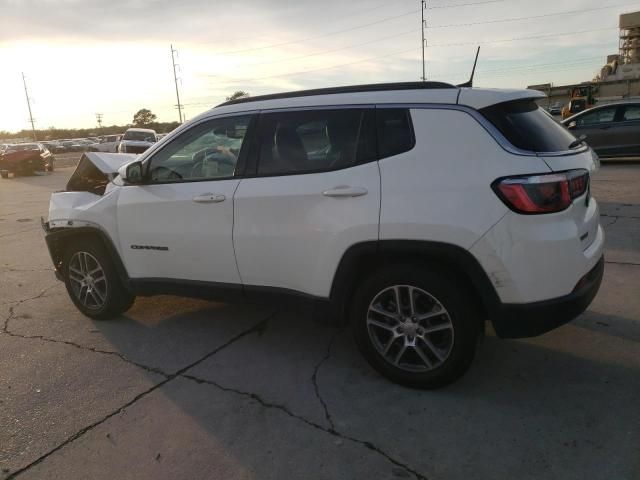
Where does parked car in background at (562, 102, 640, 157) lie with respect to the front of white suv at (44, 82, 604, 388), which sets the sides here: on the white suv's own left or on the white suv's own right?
on the white suv's own right

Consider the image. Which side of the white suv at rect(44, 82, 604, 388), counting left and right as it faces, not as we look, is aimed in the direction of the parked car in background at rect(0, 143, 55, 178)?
front

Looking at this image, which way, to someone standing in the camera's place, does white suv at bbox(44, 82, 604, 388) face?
facing away from the viewer and to the left of the viewer
